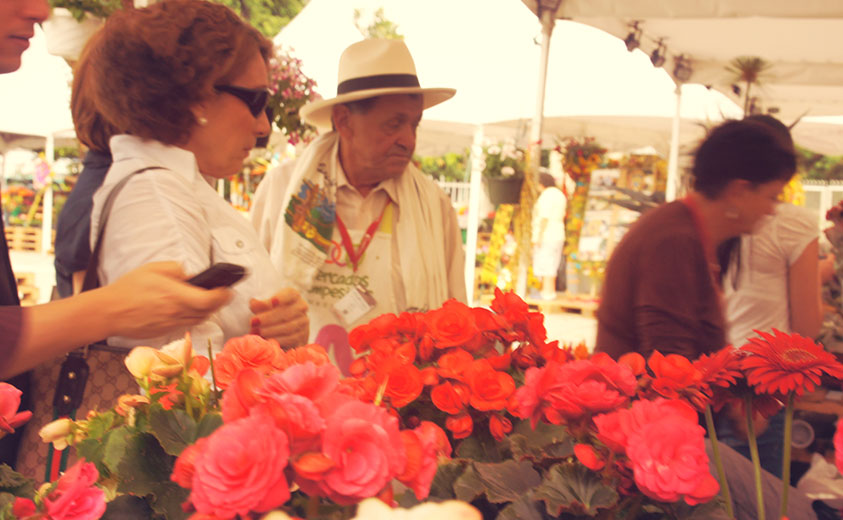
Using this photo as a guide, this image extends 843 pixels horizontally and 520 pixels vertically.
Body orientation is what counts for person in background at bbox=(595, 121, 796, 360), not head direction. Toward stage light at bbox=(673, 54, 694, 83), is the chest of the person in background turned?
no

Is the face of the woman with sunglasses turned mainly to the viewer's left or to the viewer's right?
to the viewer's right

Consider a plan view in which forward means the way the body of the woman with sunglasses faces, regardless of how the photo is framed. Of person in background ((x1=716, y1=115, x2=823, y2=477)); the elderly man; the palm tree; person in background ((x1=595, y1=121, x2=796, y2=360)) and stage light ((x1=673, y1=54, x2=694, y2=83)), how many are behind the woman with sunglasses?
0

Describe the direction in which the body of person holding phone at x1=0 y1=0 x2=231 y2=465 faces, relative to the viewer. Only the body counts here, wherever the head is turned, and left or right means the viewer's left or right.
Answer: facing to the right of the viewer

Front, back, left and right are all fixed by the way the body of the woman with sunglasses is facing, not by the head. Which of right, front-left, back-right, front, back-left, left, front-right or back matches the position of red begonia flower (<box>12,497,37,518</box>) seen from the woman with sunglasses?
right

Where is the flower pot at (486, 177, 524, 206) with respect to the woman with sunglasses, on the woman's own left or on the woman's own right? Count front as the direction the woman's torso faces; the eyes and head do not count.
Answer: on the woman's own left

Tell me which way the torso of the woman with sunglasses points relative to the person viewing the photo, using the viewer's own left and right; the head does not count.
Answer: facing to the right of the viewer
